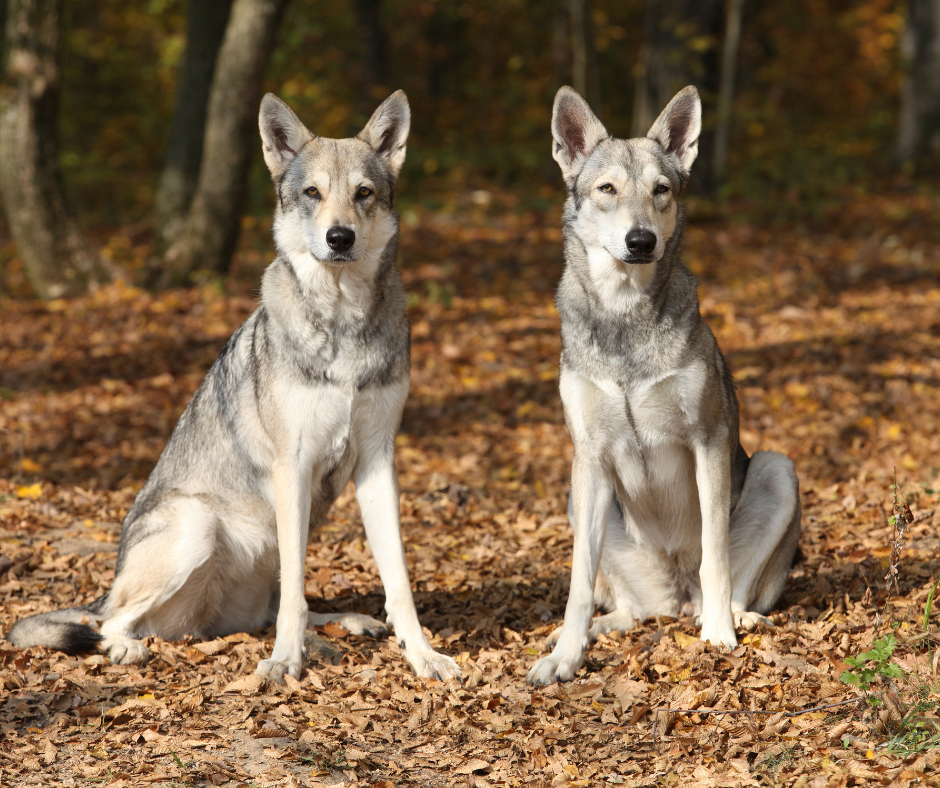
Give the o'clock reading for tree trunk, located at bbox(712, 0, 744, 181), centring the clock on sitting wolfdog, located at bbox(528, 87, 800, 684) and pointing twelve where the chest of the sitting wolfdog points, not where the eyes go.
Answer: The tree trunk is roughly at 6 o'clock from the sitting wolfdog.

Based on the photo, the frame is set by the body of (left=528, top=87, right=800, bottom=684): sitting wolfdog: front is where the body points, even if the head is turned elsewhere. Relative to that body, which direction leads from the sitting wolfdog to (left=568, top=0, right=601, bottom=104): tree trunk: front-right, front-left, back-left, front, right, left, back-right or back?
back

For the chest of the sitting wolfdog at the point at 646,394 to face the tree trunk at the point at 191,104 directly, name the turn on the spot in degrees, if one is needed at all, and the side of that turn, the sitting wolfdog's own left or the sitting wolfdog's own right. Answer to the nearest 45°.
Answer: approximately 135° to the sitting wolfdog's own right

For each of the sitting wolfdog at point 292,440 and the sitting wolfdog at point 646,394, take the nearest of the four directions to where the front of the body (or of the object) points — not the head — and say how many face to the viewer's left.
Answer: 0

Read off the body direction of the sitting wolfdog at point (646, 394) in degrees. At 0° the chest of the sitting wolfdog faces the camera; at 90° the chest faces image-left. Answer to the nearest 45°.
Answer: approximately 0°

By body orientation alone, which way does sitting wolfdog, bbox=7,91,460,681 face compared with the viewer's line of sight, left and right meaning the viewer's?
facing the viewer and to the right of the viewer

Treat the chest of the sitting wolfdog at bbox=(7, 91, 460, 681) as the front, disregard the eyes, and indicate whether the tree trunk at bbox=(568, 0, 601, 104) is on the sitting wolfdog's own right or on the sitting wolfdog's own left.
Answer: on the sitting wolfdog's own left

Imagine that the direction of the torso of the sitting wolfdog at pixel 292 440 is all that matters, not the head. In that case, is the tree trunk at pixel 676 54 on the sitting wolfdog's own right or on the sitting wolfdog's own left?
on the sitting wolfdog's own left
